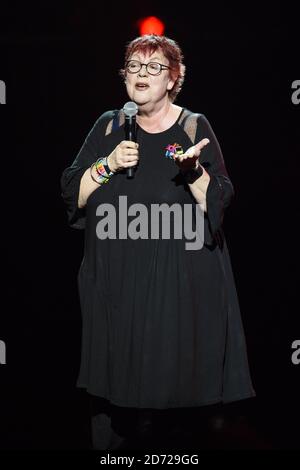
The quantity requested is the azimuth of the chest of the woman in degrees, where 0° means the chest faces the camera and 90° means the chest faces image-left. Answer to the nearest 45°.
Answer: approximately 0°
